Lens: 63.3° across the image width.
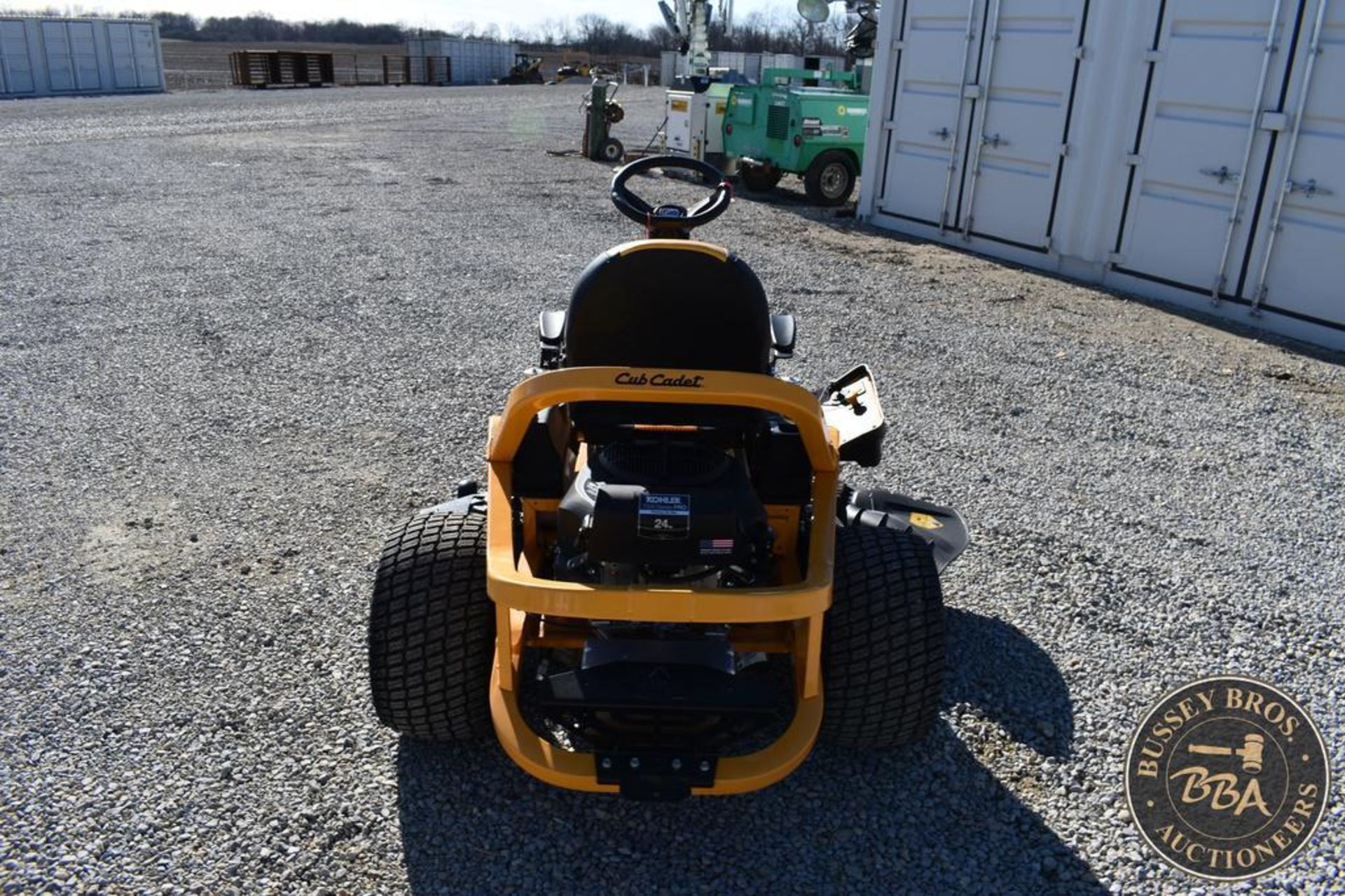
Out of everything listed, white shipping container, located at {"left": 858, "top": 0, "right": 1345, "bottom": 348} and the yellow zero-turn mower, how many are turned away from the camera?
1

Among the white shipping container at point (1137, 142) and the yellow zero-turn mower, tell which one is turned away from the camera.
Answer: the yellow zero-turn mower

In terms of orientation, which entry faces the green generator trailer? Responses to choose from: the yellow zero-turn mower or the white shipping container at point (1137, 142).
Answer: the yellow zero-turn mower

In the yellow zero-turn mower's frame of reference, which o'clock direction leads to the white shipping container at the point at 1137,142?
The white shipping container is roughly at 1 o'clock from the yellow zero-turn mower.

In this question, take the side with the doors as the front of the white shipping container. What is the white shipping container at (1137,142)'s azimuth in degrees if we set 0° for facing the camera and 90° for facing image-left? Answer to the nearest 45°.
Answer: approximately 45°

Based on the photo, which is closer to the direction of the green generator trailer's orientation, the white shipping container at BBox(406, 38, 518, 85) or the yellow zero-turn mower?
the white shipping container

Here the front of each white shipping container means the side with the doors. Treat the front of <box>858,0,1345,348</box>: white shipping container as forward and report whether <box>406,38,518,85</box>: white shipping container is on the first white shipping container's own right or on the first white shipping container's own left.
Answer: on the first white shipping container's own right

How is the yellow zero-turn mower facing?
away from the camera
